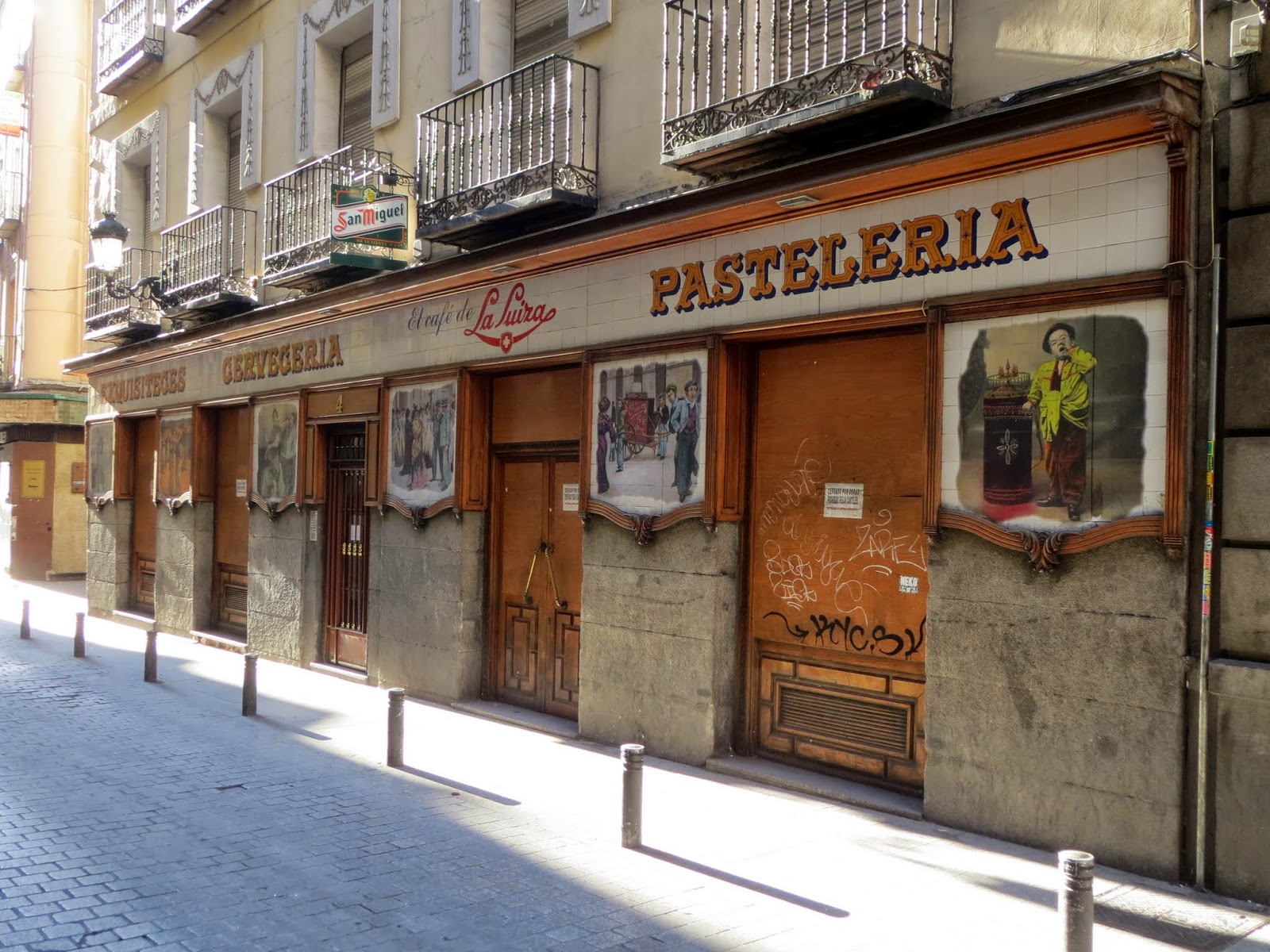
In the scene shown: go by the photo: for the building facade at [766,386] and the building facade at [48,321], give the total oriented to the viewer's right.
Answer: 0

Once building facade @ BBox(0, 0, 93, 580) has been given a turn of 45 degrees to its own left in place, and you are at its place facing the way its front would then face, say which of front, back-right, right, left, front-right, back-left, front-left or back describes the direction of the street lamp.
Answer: front

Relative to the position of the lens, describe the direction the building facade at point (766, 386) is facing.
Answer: facing the viewer and to the left of the viewer

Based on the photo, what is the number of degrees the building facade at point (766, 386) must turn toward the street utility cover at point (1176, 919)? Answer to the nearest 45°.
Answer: approximately 90° to its left
